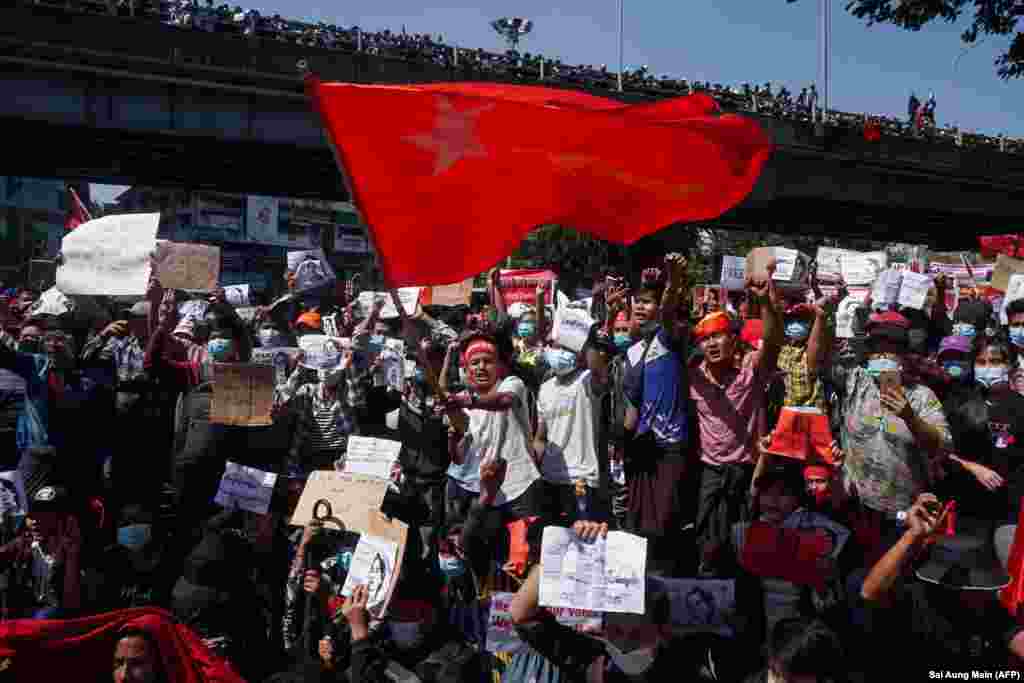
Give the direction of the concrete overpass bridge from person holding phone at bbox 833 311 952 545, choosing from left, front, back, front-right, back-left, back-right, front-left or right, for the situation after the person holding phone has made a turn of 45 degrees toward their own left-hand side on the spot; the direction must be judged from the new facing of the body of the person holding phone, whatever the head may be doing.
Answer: back

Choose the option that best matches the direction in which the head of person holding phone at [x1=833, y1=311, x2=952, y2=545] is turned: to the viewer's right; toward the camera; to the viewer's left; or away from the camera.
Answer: toward the camera

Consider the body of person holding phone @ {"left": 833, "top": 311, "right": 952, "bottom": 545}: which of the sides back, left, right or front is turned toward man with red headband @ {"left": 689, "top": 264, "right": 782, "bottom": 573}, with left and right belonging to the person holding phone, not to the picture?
right

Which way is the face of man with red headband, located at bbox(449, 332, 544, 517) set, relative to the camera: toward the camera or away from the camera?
toward the camera

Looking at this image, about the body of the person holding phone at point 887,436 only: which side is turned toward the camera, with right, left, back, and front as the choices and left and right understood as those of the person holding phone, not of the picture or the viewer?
front

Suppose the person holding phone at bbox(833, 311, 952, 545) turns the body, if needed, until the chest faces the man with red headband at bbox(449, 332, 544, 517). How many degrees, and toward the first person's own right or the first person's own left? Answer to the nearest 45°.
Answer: approximately 90° to the first person's own right
